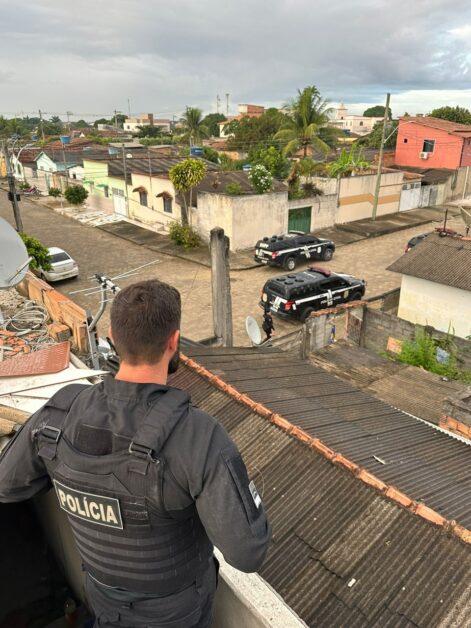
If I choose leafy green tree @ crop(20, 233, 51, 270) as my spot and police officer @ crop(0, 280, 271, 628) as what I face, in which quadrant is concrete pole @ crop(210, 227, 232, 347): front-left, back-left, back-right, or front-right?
front-left

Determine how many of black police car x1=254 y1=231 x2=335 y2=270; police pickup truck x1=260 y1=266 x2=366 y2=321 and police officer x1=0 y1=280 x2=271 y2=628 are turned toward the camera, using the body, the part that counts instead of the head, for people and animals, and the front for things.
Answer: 0

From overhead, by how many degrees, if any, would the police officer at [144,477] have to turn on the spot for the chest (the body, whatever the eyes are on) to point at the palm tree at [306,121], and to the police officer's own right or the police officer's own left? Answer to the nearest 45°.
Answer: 0° — they already face it

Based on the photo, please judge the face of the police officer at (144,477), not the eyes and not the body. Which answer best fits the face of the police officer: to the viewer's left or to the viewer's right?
to the viewer's right

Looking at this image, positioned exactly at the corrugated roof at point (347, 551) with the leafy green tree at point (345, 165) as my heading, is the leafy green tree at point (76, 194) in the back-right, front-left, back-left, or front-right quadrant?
front-left

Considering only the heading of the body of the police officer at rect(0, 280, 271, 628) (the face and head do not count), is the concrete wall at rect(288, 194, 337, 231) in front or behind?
in front

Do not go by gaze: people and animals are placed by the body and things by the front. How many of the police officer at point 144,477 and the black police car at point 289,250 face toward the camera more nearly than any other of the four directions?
0

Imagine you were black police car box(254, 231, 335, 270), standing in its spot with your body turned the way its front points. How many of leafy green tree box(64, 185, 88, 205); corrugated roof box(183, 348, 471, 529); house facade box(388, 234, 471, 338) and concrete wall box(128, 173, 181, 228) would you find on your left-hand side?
2

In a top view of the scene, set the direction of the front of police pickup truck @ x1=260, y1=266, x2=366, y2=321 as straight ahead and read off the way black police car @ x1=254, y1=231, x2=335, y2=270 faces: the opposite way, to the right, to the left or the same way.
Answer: the same way

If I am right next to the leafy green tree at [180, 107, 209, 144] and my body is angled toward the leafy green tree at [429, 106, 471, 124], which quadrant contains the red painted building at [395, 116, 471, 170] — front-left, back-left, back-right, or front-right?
front-right

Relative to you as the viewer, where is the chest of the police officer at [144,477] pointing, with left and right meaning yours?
facing away from the viewer and to the right of the viewer
